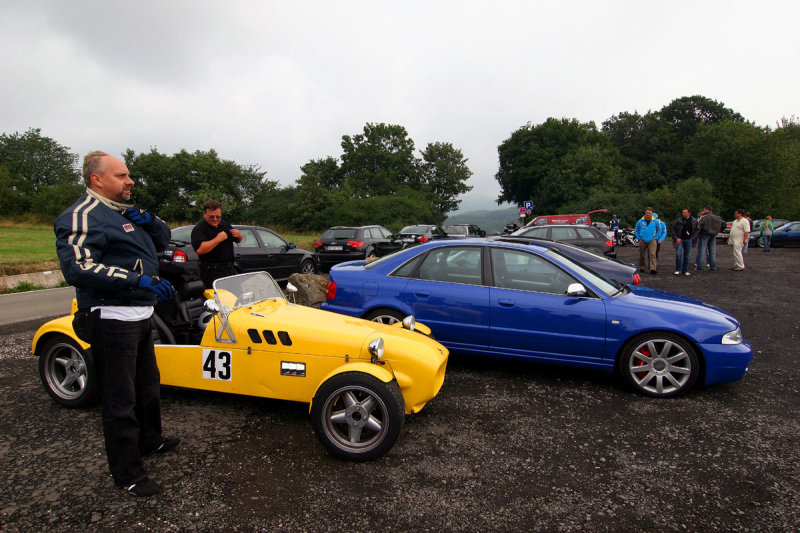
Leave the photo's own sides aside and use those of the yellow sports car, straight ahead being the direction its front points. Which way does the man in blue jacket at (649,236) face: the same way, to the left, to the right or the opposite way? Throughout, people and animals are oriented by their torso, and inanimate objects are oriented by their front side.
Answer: to the right

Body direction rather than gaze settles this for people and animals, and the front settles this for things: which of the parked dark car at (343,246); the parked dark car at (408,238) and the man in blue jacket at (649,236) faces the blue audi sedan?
the man in blue jacket

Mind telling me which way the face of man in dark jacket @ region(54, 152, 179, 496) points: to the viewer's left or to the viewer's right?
to the viewer's right

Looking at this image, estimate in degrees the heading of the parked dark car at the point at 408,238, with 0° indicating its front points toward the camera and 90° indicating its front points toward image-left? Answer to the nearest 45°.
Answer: approximately 225°

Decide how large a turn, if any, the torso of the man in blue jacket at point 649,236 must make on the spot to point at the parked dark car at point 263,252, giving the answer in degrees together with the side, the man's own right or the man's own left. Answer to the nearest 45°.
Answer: approximately 45° to the man's own right

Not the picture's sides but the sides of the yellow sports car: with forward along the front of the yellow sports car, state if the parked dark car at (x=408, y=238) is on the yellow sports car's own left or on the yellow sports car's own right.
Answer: on the yellow sports car's own left

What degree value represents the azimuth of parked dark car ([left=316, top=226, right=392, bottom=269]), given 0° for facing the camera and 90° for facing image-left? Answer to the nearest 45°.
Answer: approximately 225°

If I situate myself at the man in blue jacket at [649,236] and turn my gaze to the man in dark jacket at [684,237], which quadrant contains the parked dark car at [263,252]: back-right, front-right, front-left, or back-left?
back-right

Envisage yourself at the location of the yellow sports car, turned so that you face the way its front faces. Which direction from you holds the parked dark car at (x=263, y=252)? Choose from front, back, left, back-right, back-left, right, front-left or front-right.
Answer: back-left

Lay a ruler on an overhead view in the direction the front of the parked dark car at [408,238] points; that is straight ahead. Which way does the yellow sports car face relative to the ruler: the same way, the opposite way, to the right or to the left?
to the right

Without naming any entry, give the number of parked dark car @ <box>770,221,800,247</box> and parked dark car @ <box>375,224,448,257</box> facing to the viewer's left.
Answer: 1
